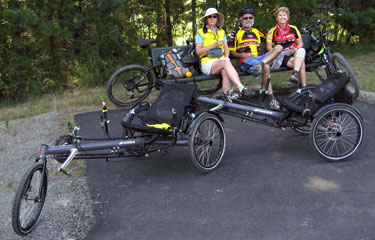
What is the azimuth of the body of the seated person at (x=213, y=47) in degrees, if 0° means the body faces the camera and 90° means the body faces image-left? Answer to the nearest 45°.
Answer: approximately 315°

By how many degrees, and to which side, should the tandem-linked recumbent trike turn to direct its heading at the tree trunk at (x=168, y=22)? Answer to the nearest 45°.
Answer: approximately 135° to its right

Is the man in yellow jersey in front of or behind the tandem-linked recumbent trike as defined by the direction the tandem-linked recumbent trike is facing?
behind

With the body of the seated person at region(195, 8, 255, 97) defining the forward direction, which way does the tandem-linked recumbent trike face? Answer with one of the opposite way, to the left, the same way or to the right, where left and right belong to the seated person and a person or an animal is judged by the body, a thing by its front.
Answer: to the right

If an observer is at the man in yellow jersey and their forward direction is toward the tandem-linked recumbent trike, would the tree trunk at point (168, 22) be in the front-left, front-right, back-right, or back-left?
back-right

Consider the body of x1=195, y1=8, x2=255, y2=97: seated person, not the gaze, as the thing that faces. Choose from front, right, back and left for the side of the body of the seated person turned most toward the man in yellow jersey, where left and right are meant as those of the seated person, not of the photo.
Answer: left

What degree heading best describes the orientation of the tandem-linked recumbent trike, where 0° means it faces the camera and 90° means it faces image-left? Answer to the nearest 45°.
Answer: approximately 45°
